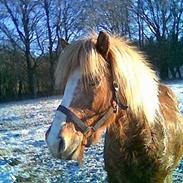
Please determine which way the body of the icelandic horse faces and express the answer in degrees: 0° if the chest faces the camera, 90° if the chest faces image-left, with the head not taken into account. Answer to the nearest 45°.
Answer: approximately 45°

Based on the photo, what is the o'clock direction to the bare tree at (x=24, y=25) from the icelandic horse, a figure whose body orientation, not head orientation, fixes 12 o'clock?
The bare tree is roughly at 4 o'clock from the icelandic horse.
